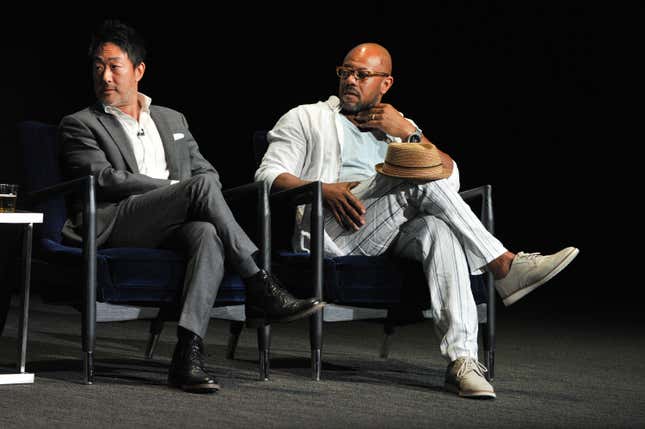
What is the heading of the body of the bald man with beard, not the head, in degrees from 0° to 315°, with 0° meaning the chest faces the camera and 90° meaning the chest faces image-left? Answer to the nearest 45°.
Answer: approximately 315°

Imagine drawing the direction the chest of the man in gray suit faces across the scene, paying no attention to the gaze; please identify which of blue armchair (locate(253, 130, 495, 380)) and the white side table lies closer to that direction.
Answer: the blue armchair

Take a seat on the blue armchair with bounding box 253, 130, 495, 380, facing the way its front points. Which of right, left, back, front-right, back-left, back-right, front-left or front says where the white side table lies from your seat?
back-right

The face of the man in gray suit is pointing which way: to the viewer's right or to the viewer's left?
to the viewer's left

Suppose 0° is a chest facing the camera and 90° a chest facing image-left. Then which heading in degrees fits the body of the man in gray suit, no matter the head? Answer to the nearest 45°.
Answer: approximately 315°
